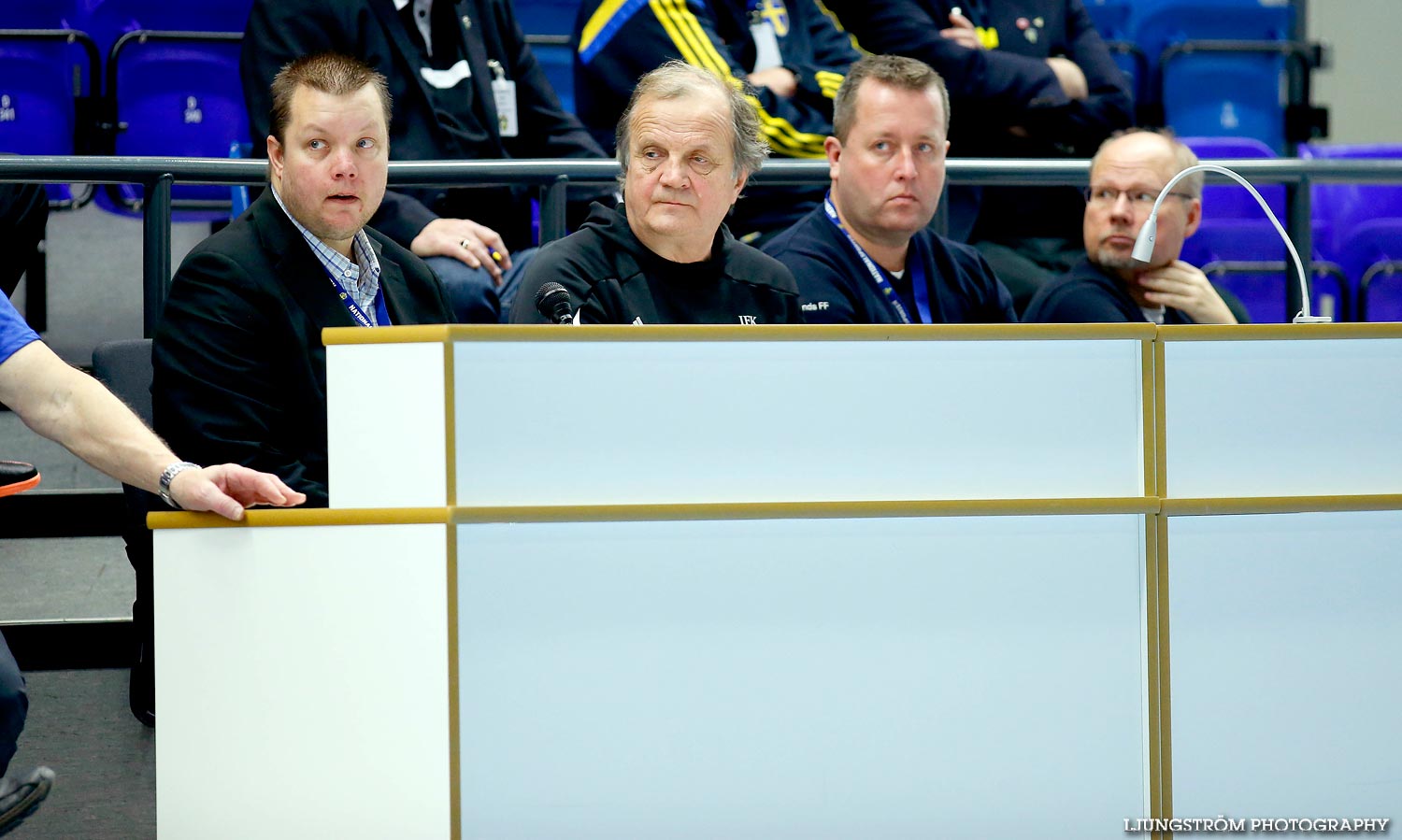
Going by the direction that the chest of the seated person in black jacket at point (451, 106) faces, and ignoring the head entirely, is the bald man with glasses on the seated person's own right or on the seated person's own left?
on the seated person's own left

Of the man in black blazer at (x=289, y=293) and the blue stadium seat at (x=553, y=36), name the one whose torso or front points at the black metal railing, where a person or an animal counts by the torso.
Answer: the blue stadium seat

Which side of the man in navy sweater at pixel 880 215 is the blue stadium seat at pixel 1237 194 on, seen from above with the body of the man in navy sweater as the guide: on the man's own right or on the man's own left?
on the man's own left

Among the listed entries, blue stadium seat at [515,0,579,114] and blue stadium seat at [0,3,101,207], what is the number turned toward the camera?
2

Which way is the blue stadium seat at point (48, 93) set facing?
toward the camera

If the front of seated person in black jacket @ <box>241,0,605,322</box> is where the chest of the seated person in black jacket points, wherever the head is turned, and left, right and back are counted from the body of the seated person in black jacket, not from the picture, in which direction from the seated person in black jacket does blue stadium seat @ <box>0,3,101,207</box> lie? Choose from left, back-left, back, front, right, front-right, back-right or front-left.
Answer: back-right

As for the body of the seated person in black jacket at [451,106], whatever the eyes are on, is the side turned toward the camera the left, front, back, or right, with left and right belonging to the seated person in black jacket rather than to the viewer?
front

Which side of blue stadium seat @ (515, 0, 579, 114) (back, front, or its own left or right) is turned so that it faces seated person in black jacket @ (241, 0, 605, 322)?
front

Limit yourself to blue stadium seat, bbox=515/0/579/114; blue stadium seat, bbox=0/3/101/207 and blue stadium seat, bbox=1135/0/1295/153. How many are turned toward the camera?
3

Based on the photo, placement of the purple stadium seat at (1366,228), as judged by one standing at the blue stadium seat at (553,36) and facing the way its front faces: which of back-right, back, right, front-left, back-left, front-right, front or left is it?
left

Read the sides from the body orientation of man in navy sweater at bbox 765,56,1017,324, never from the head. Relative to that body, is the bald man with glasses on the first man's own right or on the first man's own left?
on the first man's own left

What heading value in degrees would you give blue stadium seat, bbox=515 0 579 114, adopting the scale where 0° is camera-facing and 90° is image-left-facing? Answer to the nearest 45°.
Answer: approximately 0°

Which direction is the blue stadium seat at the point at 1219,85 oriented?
toward the camera

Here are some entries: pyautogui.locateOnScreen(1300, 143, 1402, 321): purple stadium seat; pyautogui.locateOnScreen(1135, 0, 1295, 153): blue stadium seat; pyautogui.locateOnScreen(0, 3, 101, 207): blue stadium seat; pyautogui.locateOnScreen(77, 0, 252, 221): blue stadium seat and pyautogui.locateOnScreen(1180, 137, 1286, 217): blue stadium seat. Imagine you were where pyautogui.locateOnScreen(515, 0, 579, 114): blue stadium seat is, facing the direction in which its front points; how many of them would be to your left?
3

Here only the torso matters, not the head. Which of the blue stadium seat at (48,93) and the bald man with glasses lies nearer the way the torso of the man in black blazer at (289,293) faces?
the bald man with glasses
